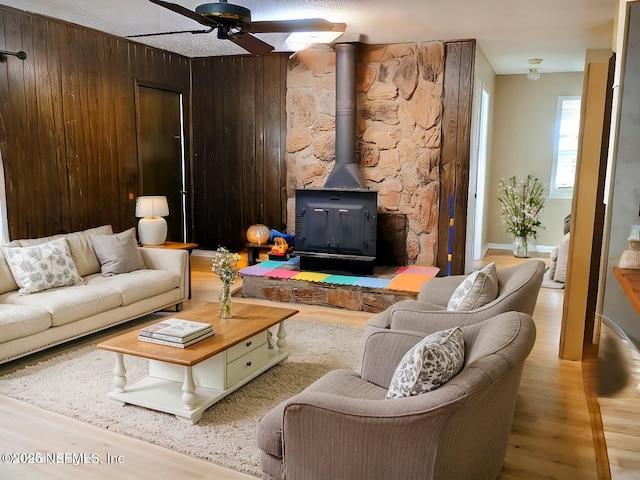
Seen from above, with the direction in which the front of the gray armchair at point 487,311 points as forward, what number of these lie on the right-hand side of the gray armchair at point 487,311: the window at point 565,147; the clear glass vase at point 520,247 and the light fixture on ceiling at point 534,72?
3

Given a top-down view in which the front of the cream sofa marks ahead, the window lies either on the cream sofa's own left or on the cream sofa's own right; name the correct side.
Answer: on the cream sofa's own left

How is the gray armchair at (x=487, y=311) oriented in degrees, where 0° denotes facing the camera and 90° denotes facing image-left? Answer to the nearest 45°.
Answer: approximately 90°

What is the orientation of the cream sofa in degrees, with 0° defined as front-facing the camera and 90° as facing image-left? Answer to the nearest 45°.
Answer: approximately 315°

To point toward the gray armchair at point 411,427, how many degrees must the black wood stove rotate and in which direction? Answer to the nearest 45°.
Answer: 0° — it already faces it

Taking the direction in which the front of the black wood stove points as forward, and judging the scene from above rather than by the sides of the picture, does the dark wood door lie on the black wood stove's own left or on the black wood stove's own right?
on the black wood stove's own right

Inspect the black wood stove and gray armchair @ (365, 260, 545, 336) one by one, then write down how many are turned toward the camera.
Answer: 1

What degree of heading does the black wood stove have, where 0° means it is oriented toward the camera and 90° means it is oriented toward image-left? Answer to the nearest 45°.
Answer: approximately 0°

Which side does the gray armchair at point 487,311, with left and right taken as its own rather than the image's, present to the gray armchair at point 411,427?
left

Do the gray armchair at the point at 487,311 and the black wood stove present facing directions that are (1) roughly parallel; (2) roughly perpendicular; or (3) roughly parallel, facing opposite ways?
roughly perpendicular
